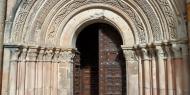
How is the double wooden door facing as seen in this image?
toward the camera
